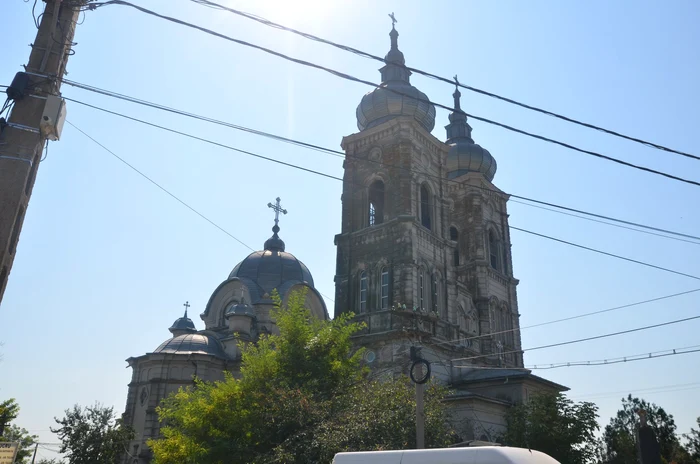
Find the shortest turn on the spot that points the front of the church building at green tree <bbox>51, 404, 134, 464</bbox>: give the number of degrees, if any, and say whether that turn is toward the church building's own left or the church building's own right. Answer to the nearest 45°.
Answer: approximately 135° to the church building's own right

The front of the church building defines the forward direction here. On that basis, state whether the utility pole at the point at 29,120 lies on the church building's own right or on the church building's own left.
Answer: on the church building's own right

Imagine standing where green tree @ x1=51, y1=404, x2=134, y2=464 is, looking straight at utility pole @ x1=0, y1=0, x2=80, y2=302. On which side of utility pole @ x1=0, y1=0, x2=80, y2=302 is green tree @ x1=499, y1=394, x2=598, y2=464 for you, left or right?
left

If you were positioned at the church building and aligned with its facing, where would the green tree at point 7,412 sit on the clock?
The green tree is roughly at 4 o'clock from the church building.

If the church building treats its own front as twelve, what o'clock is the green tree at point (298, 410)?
The green tree is roughly at 2 o'clock from the church building.

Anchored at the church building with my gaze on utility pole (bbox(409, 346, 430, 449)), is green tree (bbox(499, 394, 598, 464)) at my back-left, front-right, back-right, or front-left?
front-left

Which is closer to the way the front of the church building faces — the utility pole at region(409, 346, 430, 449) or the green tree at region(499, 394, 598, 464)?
the green tree

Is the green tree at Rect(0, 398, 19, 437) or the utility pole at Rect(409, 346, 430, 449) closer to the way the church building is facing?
the utility pole

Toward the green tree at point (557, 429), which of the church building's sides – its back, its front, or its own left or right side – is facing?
front

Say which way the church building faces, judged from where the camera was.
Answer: facing the viewer and to the right of the viewer

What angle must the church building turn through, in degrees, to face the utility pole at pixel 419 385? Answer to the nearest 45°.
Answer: approximately 45° to its right
